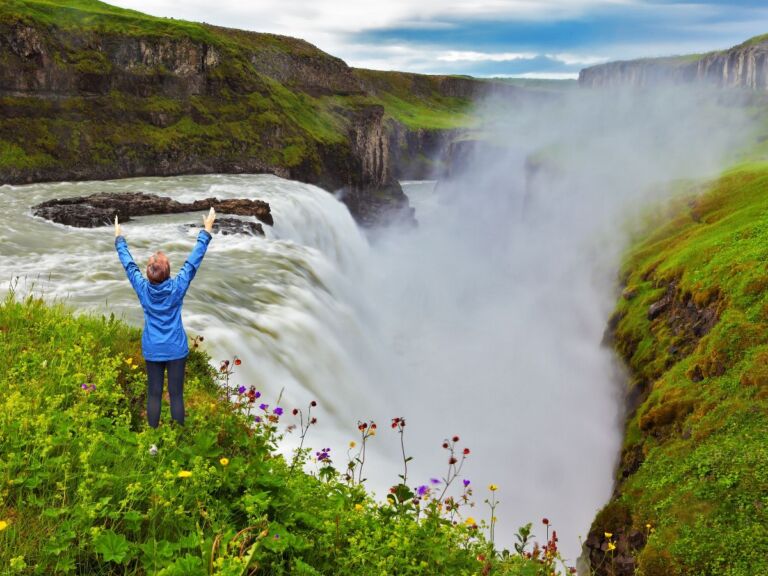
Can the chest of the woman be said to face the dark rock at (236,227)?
yes

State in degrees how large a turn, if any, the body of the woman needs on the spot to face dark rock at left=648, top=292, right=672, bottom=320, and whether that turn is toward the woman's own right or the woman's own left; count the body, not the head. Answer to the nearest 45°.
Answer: approximately 45° to the woman's own right

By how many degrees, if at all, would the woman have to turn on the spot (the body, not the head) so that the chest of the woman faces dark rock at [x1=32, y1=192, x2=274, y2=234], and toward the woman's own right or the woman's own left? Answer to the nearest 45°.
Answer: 0° — they already face it

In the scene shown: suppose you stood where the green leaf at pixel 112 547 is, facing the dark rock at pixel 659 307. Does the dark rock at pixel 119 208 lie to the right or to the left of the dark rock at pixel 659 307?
left

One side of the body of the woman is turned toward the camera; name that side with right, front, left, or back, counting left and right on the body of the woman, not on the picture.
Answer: back

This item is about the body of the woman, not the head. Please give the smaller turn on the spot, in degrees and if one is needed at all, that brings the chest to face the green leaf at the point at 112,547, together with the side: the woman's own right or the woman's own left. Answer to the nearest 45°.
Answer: approximately 180°

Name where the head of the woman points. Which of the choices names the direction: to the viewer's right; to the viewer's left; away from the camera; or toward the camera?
away from the camera

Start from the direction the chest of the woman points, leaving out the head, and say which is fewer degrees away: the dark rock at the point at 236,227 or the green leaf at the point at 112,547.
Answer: the dark rock
